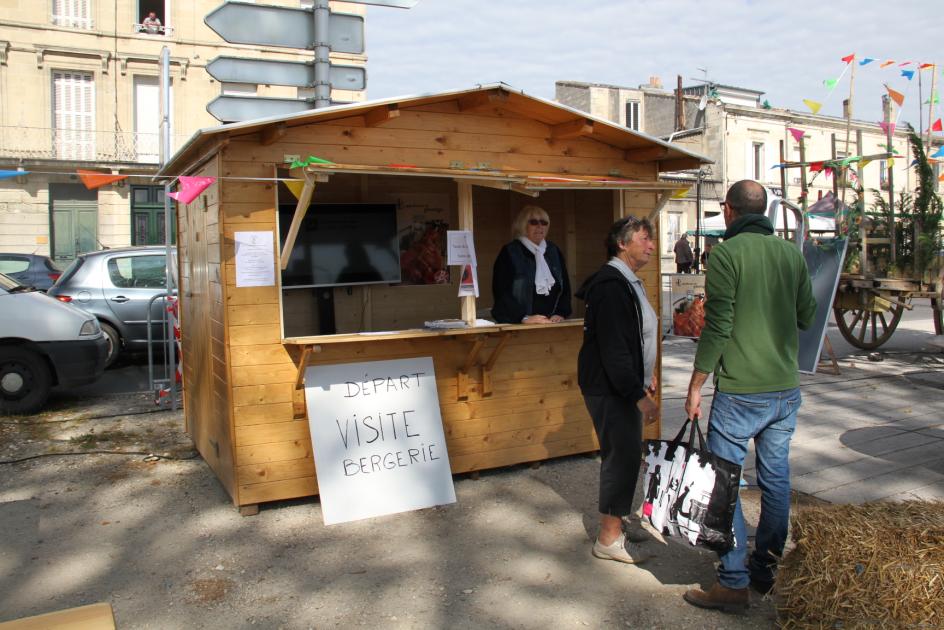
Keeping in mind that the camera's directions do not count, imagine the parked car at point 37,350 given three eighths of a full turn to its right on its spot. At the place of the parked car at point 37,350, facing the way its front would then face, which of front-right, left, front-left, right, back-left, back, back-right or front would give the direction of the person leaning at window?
back-right

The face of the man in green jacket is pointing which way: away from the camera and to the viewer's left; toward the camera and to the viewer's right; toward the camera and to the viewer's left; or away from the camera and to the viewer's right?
away from the camera and to the viewer's left

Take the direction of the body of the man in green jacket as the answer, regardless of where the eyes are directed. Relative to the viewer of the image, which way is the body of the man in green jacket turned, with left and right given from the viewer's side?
facing away from the viewer and to the left of the viewer

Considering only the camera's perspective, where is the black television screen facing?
facing the viewer

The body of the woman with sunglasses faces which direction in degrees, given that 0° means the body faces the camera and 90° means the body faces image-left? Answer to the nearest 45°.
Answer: approximately 315°
